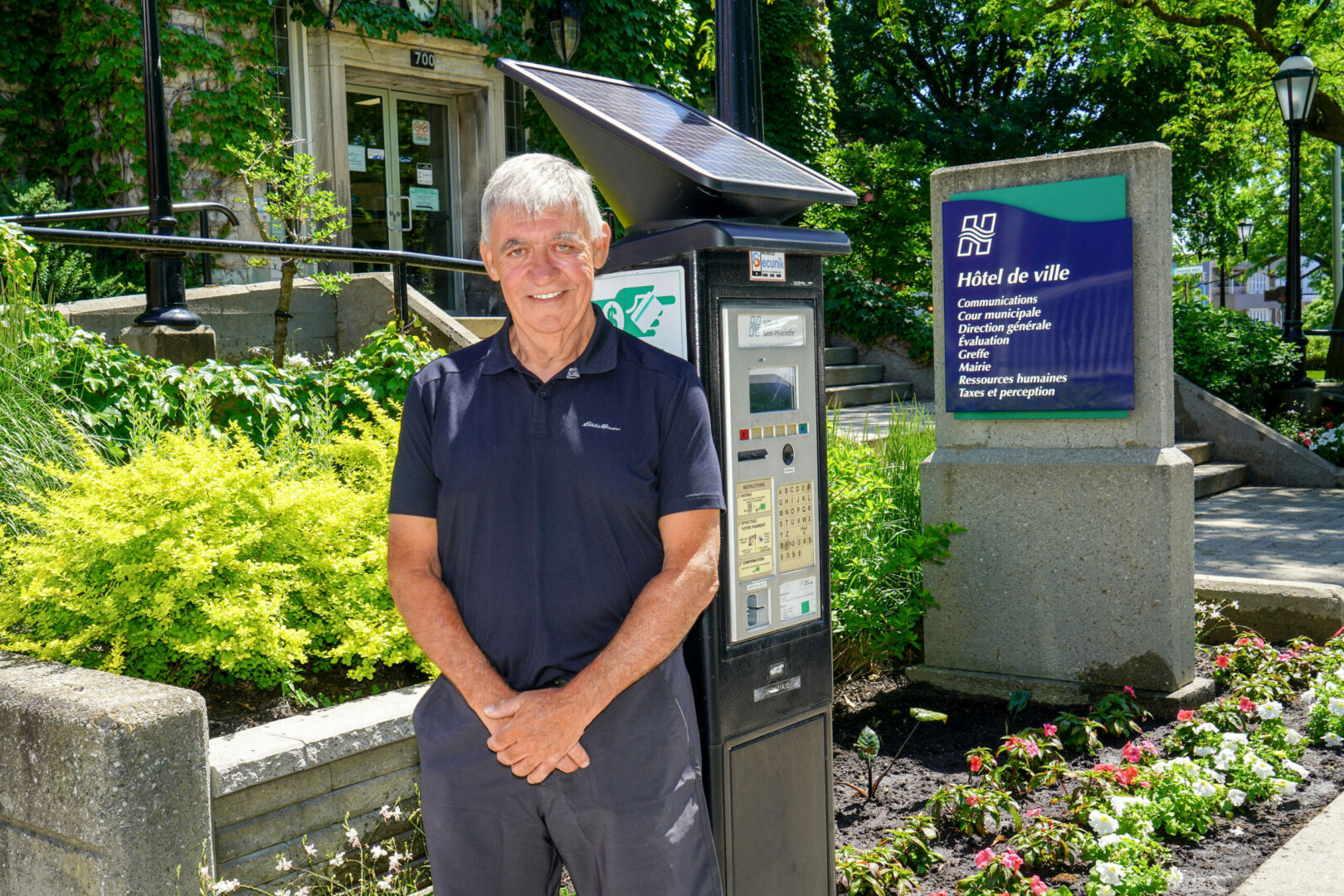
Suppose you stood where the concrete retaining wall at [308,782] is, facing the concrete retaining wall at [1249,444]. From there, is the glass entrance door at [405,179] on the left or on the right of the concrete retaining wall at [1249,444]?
left

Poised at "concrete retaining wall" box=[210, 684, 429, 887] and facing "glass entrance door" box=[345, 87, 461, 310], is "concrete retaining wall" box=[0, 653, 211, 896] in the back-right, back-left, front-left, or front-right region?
back-left

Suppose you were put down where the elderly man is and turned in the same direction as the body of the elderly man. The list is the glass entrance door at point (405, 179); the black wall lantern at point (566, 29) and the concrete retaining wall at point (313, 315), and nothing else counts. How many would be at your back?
3

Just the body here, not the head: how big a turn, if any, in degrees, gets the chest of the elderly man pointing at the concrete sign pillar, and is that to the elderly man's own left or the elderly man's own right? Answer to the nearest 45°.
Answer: approximately 135° to the elderly man's own left

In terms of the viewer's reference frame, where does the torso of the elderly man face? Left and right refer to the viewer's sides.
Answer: facing the viewer

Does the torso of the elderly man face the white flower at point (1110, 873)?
no

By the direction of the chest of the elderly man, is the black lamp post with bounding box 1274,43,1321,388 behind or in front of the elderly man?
behind

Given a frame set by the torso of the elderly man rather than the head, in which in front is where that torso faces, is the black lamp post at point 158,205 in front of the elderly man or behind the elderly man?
behind

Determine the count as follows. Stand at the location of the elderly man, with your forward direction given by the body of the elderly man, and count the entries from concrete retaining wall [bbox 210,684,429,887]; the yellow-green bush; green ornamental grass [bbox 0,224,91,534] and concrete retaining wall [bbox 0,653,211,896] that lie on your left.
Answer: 0

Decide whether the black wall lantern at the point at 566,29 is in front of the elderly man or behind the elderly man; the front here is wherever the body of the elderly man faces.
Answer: behind

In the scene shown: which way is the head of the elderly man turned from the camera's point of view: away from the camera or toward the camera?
toward the camera

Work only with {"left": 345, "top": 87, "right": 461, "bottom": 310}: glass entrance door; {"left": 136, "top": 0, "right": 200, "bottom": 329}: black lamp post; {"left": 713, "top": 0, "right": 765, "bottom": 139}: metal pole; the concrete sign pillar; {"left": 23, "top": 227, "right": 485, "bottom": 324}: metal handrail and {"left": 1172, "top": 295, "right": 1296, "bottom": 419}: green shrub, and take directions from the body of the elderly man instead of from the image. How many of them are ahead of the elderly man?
0

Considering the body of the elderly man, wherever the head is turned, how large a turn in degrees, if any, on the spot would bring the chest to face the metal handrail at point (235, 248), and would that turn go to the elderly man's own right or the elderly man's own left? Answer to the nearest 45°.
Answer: approximately 180°
